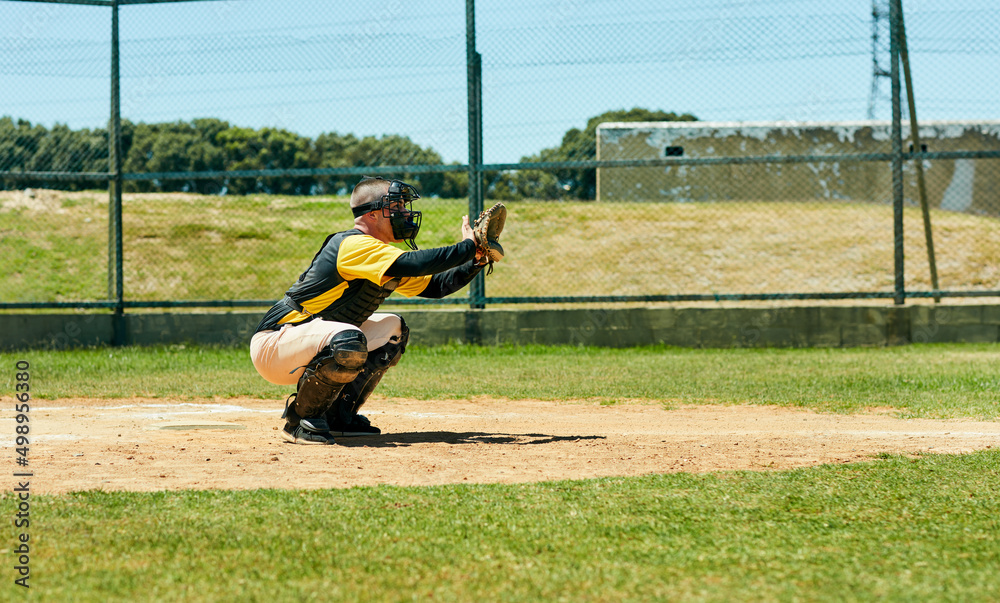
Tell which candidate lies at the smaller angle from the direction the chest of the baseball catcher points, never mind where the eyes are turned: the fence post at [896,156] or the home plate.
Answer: the fence post

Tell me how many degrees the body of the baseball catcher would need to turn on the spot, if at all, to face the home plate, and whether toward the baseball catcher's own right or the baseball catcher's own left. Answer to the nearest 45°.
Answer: approximately 135° to the baseball catcher's own left

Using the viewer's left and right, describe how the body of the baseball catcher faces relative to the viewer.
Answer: facing to the right of the viewer

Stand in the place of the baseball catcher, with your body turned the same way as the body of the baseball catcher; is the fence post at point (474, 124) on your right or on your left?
on your left

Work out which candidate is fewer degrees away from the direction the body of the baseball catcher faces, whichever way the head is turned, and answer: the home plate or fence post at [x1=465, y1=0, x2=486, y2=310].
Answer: the fence post

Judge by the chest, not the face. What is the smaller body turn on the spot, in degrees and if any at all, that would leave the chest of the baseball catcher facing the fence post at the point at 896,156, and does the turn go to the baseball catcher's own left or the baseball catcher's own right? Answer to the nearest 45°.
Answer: approximately 45° to the baseball catcher's own left
